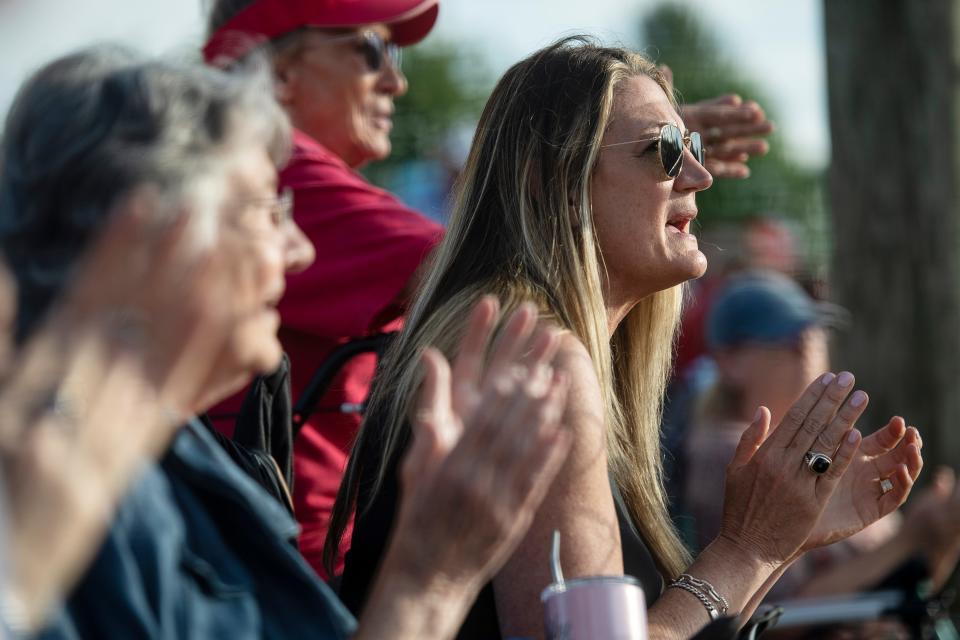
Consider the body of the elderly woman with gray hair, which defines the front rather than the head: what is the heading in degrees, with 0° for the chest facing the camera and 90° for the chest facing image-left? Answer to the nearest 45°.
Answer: approximately 270°

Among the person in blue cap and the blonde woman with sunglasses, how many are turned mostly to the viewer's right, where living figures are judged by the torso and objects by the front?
2

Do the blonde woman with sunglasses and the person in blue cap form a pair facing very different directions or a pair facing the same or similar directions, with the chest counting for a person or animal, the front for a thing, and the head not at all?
same or similar directions

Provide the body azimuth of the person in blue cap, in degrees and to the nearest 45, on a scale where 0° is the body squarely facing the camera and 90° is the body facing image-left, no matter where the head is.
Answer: approximately 270°

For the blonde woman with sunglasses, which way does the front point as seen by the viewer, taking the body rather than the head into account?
to the viewer's right

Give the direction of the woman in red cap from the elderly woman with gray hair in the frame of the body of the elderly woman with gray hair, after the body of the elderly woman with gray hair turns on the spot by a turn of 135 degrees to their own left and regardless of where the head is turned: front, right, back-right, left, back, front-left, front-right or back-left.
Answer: front-right

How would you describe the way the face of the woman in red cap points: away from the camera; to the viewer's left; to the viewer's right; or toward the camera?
to the viewer's right

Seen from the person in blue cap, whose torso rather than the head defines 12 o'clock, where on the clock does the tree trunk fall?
The tree trunk is roughly at 10 o'clock from the person in blue cap.

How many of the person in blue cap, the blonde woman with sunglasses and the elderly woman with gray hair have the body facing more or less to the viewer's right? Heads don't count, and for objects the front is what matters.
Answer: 3

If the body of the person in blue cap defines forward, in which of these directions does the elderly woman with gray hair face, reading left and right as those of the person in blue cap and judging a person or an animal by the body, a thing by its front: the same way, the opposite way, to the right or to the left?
the same way

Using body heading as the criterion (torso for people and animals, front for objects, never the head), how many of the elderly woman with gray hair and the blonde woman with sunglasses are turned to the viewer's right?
2

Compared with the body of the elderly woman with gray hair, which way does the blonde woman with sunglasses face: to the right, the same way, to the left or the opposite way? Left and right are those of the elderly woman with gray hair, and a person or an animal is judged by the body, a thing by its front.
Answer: the same way

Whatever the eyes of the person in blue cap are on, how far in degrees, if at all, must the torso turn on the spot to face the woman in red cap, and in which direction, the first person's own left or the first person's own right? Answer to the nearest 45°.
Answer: approximately 135° to the first person's own right

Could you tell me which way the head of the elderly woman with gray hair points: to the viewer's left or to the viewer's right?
to the viewer's right

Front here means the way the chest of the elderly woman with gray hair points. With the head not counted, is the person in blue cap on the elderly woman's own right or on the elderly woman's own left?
on the elderly woman's own left
